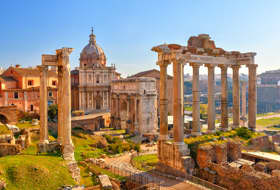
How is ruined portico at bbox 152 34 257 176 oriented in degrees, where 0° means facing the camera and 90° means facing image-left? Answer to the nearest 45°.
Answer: approximately 135°

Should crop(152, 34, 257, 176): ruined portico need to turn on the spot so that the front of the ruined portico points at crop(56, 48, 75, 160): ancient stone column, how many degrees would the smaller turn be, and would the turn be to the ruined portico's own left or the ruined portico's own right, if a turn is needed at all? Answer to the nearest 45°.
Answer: approximately 90° to the ruined portico's own left

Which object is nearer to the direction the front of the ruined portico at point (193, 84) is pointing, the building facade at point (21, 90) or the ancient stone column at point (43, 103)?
the building facade

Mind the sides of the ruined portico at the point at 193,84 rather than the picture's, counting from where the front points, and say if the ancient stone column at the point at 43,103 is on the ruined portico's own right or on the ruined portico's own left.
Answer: on the ruined portico's own left

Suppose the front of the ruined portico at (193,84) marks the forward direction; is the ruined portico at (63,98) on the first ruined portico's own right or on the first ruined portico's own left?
on the first ruined portico's own left

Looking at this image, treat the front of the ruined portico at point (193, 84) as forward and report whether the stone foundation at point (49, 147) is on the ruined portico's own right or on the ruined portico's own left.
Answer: on the ruined portico's own left

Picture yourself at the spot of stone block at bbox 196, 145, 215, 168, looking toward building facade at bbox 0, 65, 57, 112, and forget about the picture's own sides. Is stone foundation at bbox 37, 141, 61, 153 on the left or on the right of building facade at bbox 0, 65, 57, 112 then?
left
